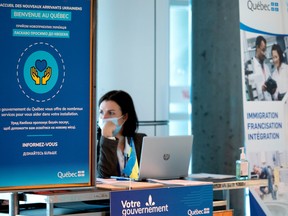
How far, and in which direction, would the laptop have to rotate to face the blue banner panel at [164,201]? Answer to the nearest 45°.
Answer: approximately 180°

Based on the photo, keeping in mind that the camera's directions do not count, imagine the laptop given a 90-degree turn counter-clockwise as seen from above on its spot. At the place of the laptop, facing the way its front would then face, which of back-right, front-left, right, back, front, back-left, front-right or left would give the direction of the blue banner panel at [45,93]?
front-left

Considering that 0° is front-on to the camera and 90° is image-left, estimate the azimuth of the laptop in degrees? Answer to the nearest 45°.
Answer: approximately 180°

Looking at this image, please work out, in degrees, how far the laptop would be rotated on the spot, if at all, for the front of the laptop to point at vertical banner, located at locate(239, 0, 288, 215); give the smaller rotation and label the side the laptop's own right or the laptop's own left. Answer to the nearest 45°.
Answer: approximately 45° to the laptop's own right
